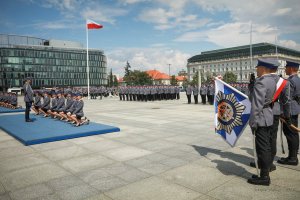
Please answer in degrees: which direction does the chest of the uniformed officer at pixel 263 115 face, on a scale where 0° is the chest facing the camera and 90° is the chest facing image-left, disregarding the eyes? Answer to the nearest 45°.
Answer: approximately 90°

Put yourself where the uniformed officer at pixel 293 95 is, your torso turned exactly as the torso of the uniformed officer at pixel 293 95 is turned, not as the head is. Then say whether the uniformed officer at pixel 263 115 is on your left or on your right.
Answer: on your left

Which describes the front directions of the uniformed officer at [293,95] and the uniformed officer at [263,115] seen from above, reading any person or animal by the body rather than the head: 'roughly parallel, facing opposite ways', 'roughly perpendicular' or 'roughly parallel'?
roughly parallel

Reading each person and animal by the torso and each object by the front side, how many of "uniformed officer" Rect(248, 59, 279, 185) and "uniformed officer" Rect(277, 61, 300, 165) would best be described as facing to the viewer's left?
2

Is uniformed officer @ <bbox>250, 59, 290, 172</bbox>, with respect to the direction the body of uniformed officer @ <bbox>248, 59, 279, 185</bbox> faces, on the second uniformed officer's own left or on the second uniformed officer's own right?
on the second uniformed officer's own right

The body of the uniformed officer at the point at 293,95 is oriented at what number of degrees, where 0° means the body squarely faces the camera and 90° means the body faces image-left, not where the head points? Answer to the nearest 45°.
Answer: approximately 90°
